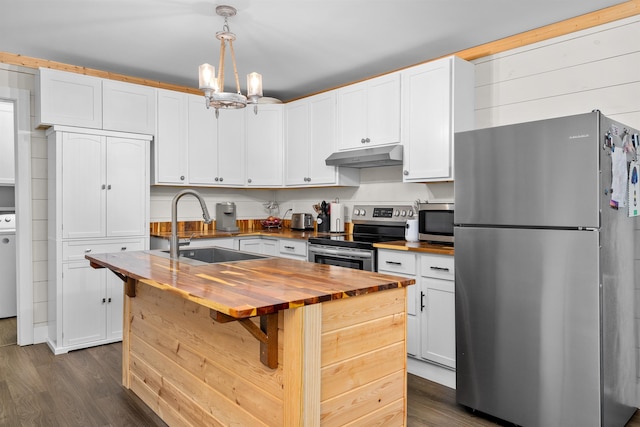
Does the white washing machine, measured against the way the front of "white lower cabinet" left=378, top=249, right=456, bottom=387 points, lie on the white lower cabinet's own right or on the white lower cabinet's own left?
on the white lower cabinet's own right

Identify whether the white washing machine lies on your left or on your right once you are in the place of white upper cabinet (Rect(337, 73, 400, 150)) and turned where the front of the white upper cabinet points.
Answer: on your right

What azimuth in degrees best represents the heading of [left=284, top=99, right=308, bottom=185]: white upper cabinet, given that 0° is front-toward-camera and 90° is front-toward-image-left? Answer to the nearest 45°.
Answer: approximately 45°
